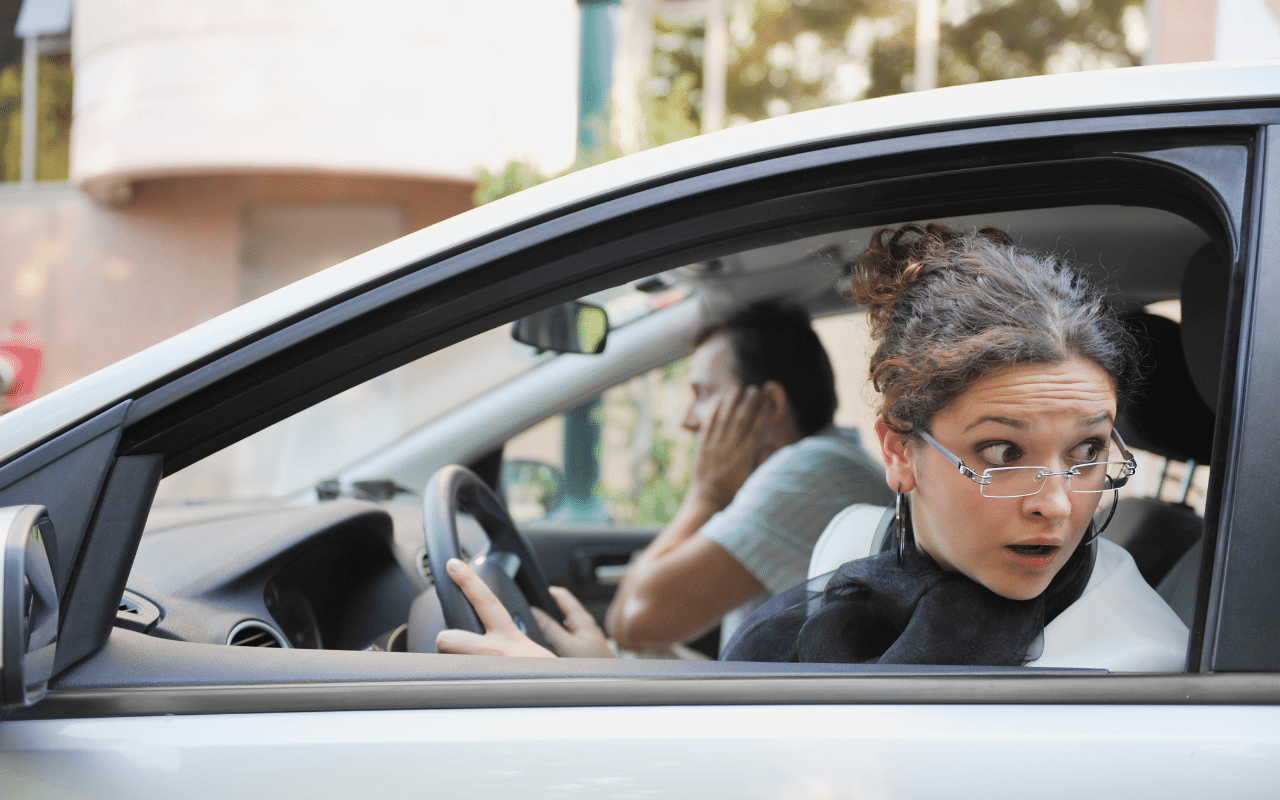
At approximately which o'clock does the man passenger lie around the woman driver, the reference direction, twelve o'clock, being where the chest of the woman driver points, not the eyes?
The man passenger is roughly at 4 o'clock from the woman driver.

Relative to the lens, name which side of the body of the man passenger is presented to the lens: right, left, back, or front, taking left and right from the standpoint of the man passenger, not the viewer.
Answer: left

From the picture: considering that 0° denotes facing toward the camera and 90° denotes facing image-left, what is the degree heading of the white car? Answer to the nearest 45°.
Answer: approximately 90°

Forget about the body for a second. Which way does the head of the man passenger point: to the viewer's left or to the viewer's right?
to the viewer's left

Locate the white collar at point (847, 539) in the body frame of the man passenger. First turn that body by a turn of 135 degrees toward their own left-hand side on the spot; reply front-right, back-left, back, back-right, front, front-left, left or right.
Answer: front-right

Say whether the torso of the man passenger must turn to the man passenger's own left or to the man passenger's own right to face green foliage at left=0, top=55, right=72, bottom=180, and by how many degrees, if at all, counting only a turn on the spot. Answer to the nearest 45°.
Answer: approximately 45° to the man passenger's own right

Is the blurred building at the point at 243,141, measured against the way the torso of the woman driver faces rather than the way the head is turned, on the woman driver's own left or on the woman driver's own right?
on the woman driver's own right

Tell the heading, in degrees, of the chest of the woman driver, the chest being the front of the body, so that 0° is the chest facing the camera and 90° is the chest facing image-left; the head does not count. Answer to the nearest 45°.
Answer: approximately 45°
